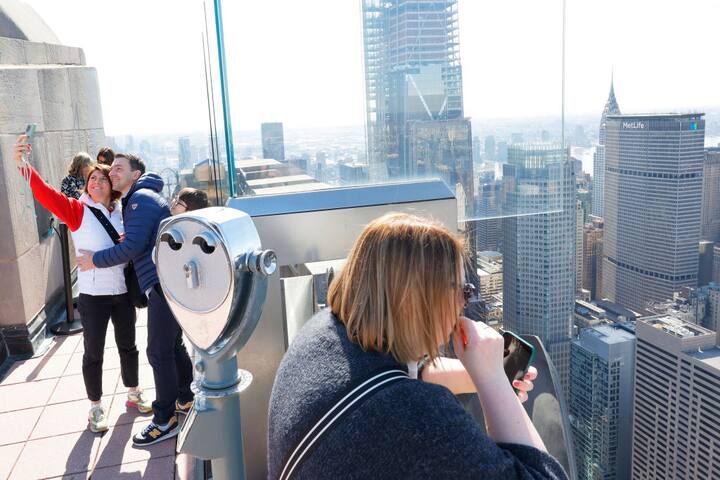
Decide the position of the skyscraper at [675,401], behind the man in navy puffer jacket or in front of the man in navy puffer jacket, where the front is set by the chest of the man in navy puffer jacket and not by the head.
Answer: behind

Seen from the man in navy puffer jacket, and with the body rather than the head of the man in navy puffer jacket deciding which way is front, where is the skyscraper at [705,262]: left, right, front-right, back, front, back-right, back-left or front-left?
back-right

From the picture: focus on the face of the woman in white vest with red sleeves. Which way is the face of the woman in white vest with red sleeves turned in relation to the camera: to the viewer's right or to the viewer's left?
to the viewer's left

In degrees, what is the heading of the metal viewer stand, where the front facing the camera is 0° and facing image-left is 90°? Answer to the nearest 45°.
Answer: approximately 45°

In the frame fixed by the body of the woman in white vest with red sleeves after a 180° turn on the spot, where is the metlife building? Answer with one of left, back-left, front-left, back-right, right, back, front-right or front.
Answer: front-right

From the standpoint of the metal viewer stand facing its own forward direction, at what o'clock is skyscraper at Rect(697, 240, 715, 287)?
The skyscraper is roughly at 6 o'clock from the metal viewer stand.

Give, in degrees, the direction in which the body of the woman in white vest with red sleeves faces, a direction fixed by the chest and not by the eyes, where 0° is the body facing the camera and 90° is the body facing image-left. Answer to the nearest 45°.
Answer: approximately 0°

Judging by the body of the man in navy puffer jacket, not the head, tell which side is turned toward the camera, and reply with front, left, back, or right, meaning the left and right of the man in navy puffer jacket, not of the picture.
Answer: left

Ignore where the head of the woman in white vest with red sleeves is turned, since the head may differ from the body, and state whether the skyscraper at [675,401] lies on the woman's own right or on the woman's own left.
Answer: on the woman's own left

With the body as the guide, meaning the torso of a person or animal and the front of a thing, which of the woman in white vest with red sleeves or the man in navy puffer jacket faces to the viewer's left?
the man in navy puffer jacket
